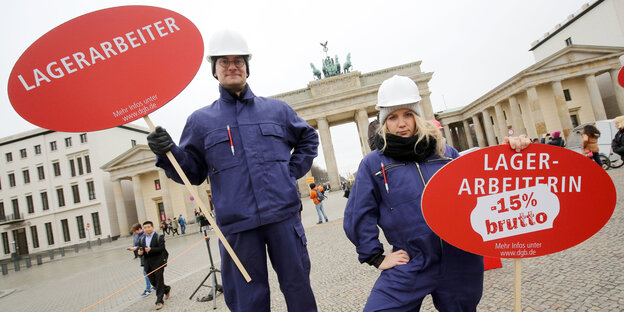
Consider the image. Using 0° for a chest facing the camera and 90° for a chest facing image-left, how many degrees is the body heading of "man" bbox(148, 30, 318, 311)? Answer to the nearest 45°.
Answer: approximately 0°

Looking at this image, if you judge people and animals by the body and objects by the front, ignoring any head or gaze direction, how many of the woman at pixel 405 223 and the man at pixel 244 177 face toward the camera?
2

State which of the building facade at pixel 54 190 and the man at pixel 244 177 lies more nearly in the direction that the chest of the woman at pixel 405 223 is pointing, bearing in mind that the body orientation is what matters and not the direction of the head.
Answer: the man

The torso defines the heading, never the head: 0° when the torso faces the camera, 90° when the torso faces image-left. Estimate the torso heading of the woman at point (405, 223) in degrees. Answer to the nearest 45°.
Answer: approximately 0°

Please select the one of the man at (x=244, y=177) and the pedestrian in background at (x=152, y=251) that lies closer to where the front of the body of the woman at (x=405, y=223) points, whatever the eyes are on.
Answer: the man

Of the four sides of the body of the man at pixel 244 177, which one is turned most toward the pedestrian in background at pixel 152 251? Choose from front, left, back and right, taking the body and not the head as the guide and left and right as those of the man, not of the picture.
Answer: back

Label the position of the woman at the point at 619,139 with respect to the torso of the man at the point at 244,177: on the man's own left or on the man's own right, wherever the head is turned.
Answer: on the man's own left
